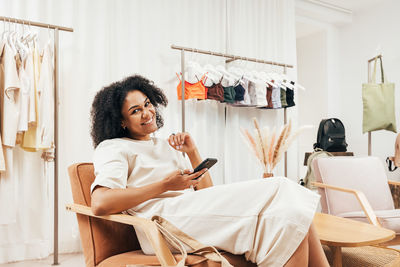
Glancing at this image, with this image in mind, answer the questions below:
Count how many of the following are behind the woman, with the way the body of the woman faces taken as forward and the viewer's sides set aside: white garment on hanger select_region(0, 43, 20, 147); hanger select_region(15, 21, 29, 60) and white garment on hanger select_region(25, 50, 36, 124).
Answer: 3

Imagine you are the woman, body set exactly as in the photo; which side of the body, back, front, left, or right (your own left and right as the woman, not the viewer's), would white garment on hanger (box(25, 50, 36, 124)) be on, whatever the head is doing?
back

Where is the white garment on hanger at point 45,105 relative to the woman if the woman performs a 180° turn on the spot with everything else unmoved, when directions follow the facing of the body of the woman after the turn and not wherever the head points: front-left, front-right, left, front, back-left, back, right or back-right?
front

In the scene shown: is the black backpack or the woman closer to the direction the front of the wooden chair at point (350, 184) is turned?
the woman

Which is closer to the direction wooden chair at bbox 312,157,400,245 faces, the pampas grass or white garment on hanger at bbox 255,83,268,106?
the pampas grass

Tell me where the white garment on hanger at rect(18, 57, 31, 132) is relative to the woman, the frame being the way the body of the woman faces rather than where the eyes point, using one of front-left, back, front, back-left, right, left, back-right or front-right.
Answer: back

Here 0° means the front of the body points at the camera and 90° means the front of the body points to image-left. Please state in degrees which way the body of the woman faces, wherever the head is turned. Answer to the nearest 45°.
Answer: approximately 315°

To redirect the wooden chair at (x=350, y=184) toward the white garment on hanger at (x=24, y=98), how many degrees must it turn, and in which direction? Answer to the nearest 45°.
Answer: approximately 90° to its right

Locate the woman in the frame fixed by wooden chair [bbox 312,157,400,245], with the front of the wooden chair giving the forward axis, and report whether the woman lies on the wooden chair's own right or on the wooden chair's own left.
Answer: on the wooden chair's own right
